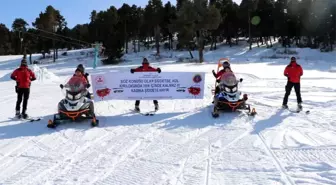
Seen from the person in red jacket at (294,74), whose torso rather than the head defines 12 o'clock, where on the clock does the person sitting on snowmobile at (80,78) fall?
The person sitting on snowmobile is roughly at 2 o'clock from the person in red jacket.

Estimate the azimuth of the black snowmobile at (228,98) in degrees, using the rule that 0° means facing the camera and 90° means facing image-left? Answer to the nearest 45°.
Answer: approximately 0°

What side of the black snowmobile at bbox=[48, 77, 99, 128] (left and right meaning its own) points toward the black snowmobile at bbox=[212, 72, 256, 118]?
left

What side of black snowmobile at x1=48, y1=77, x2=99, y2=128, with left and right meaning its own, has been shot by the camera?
front

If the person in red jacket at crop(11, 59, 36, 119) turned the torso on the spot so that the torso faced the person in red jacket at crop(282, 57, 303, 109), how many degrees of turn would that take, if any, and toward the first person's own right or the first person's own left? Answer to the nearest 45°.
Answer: approximately 90° to the first person's own left

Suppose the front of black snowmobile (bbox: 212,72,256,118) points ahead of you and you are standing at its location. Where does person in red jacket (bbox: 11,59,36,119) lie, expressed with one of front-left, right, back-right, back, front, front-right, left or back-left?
right

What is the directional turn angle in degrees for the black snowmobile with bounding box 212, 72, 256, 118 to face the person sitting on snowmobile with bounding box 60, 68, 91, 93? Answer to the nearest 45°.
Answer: approximately 90° to its right

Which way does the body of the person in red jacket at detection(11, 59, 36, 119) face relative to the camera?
toward the camera

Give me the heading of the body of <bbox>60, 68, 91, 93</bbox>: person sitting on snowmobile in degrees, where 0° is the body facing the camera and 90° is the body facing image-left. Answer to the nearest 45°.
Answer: approximately 0°

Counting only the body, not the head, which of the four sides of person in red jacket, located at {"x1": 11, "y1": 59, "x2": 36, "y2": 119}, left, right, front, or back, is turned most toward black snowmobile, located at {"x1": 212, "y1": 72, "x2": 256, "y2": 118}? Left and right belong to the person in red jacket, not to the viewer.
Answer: left
